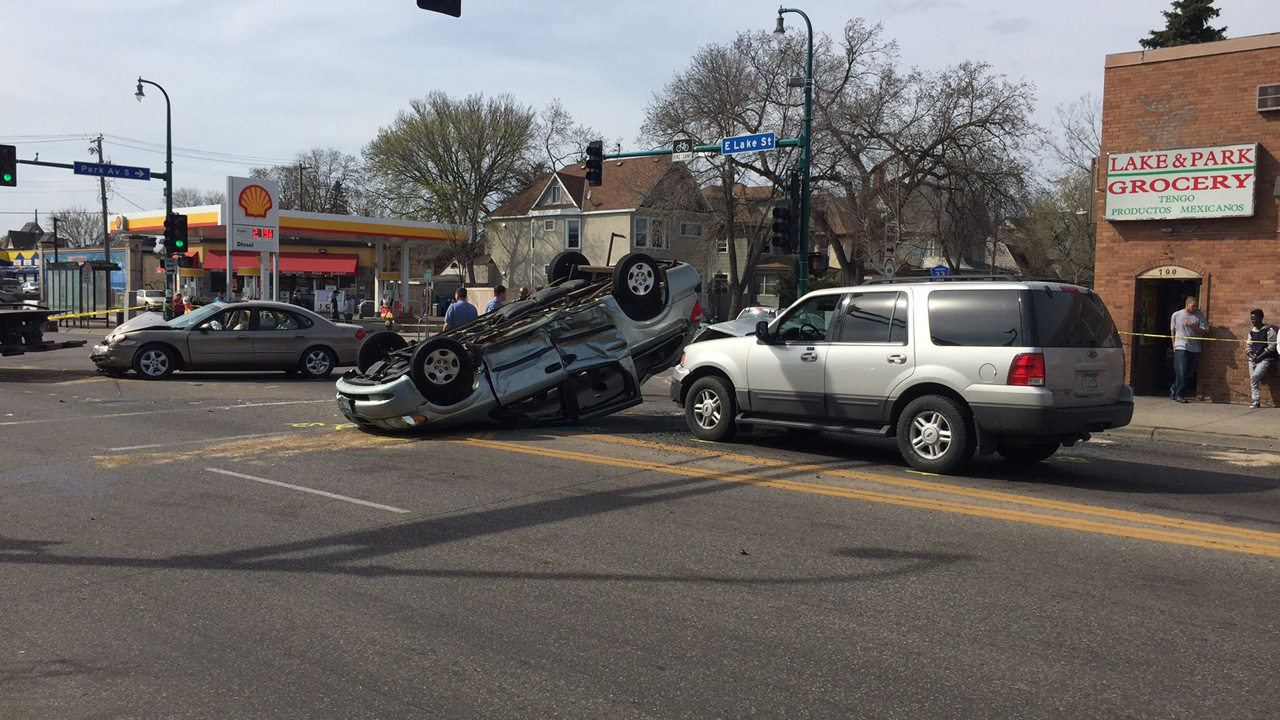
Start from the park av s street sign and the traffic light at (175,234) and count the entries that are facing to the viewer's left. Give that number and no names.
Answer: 0

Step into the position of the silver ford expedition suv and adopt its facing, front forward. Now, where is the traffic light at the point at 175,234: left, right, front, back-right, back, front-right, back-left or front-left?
front

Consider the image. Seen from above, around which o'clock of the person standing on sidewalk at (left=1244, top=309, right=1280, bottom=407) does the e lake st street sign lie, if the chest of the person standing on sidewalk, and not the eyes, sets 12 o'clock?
The e lake st street sign is roughly at 2 o'clock from the person standing on sidewalk.

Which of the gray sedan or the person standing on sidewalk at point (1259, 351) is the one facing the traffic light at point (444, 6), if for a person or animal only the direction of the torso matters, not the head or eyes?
the person standing on sidewalk

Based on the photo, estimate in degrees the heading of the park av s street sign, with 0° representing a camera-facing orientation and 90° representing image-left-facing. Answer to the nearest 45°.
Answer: approximately 0°

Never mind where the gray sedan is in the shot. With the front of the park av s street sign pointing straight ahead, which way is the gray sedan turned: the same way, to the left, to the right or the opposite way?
to the right

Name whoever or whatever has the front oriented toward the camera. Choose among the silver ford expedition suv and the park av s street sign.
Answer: the park av s street sign

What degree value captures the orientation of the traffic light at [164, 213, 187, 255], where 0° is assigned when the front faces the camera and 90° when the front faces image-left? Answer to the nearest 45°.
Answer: approximately 315°

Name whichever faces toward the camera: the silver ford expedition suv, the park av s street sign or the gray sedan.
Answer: the park av s street sign

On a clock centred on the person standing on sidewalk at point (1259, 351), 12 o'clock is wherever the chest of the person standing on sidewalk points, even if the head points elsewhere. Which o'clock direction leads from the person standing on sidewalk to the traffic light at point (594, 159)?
The traffic light is roughly at 2 o'clock from the person standing on sidewalk.

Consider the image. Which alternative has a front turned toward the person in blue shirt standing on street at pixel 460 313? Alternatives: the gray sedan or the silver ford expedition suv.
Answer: the silver ford expedition suv

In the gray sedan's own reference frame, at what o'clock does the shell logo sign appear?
The shell logo sign is roughly at 3 o'clock from the gray sedan.

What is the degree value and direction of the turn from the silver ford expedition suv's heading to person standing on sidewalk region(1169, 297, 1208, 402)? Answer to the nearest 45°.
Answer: approximately 90° to its right

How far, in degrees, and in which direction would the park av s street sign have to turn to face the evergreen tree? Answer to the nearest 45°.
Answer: approximately 90° to its left

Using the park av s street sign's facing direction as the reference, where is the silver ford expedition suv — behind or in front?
in front

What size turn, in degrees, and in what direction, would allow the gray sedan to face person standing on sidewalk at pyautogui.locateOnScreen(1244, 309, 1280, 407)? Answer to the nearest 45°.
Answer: approximately 135° to its left

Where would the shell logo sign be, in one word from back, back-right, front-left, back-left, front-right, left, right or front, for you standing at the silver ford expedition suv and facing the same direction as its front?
front

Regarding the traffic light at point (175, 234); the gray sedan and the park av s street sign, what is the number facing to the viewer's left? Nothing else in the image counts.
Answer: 1

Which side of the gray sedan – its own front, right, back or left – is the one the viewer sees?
left

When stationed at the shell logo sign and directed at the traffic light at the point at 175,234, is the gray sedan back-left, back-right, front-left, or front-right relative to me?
front-left
